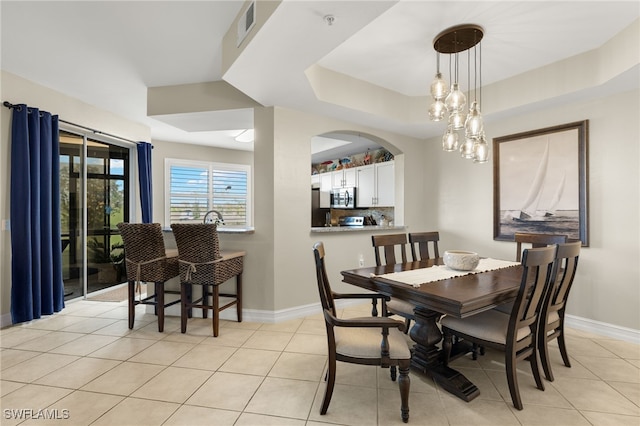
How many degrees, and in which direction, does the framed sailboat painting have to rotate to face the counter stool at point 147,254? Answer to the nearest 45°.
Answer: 0° — it already faces it

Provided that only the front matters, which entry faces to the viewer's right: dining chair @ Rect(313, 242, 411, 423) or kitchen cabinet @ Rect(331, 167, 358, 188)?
the dining chair

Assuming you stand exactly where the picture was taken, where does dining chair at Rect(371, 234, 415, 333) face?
facing the viewer and to the right of the viewer

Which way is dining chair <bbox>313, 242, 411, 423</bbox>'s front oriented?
to the viewer's right

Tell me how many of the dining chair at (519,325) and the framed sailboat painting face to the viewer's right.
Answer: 0

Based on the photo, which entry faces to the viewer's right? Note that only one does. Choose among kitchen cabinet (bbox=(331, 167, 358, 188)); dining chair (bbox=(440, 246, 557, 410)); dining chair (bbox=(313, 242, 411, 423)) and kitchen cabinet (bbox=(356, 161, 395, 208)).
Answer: dining chair (bbox=(313, 242, 411, 423))

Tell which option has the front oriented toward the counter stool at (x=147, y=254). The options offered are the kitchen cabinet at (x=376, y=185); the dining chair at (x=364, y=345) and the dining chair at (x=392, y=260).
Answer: the kitchen cabinet

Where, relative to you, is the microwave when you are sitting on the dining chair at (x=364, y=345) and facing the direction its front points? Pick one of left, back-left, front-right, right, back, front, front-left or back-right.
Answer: left

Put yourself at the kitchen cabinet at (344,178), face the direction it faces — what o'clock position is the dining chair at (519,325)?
The dining chair is roughly at 10 o'clock from the kitchen cabinet.

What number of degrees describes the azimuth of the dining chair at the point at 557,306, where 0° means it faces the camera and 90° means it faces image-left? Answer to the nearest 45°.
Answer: approximately 135°

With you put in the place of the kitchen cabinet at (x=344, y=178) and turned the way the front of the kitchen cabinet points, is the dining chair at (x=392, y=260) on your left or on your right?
on your left

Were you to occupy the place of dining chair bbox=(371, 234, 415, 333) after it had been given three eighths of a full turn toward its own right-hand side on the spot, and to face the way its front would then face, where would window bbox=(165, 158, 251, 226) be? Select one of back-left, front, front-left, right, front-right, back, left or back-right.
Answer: front-right

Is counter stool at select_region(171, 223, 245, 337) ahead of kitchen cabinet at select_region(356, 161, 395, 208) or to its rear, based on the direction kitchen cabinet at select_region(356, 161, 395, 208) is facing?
ahead

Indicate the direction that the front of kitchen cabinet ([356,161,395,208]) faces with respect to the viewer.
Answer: facing the viewer and to the left of the viewer
